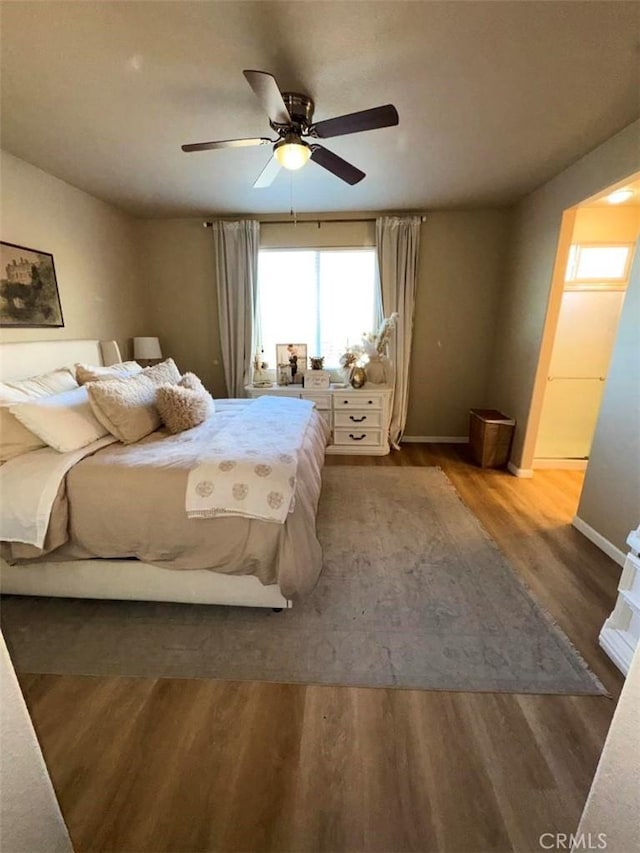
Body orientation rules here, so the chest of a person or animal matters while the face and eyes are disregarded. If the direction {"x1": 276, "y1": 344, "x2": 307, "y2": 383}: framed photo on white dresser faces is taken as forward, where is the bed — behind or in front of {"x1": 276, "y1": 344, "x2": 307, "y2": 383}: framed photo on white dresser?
in front

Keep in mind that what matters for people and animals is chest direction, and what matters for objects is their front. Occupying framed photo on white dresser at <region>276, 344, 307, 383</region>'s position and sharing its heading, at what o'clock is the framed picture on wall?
The framed picture on wall is roughly at 2 o'clock from the framed photo on white dresser.

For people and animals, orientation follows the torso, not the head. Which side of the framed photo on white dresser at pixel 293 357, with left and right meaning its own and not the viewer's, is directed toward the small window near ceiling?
left

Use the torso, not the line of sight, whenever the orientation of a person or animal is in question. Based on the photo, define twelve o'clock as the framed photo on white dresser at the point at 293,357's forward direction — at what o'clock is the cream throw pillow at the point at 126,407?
The cream throw pillow is roughly at 1 o'clock from the framed photo on white dresser.

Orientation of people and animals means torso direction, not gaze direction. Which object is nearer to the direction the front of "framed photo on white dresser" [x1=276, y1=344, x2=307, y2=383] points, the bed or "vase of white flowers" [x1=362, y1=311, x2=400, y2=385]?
the bed

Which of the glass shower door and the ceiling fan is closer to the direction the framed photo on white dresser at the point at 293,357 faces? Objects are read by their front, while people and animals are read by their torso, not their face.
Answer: the ceiling fan

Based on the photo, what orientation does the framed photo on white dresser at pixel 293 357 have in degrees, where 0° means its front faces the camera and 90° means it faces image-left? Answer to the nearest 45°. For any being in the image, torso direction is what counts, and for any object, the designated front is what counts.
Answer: approximately 0°

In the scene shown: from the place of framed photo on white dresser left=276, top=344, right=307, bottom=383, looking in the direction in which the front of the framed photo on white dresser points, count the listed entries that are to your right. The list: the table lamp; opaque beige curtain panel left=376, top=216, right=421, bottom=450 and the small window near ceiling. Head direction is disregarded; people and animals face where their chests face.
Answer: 1

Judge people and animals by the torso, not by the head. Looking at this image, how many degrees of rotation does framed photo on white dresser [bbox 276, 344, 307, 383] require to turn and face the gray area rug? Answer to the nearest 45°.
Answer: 0° — it already faces it

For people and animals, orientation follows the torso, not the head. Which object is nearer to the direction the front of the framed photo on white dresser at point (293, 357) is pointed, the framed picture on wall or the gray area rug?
the gray area rug

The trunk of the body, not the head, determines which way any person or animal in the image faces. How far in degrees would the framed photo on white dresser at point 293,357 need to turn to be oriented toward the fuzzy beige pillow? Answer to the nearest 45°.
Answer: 0° — it already faces it

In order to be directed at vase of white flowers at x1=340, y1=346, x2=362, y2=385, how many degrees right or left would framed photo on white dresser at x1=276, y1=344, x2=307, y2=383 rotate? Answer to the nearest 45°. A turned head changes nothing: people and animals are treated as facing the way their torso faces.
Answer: approximately 90° to its left

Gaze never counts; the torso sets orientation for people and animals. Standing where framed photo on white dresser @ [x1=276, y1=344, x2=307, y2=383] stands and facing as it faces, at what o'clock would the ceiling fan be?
The ceiling fan is roughly at 12 o'clock from the framed photo on white dresser.
